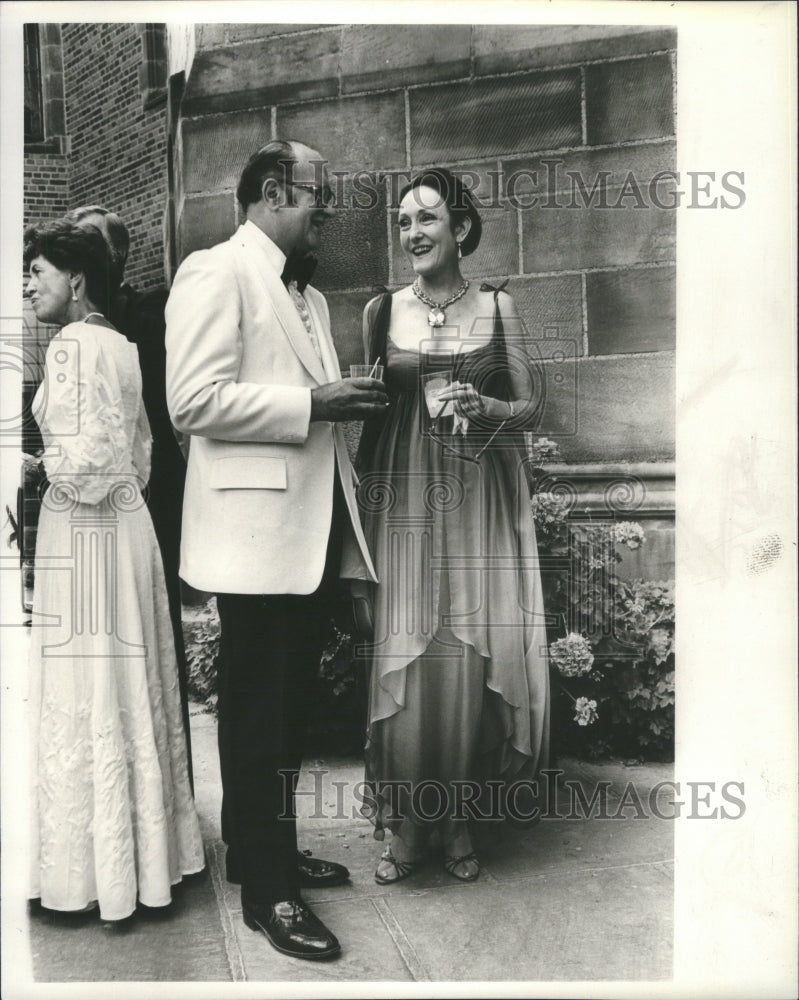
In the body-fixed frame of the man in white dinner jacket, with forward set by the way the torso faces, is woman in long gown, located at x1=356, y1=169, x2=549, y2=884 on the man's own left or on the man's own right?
on the man's own left

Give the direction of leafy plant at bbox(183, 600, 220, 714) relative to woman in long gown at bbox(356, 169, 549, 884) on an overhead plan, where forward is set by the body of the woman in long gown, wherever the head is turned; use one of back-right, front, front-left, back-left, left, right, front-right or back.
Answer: right

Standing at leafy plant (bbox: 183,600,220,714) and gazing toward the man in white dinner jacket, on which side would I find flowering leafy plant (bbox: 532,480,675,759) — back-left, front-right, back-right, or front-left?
front-left

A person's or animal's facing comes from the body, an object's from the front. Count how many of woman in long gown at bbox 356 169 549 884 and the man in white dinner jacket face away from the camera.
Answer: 0

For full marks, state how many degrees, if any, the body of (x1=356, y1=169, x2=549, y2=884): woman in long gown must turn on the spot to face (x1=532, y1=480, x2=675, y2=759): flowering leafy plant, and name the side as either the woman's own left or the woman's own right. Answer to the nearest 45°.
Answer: approximately 90° to the woman's own left

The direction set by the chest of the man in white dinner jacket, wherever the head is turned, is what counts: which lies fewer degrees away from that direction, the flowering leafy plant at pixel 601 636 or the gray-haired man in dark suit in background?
the flowering leafy plant

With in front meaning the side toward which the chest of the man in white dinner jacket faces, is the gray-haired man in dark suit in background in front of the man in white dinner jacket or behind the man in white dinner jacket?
behind

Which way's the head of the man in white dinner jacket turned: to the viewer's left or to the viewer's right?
to the viewer's right

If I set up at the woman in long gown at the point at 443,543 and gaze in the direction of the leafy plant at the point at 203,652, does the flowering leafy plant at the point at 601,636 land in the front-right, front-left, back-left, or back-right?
back-right

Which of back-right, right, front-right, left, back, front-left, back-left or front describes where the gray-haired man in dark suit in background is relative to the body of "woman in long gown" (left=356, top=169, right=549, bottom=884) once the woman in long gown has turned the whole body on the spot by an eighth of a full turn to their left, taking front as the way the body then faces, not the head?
back-right

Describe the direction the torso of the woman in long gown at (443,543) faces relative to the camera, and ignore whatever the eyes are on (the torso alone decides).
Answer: toward the camera

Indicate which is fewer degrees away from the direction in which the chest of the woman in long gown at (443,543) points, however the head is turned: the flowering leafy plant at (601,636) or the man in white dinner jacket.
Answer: the man in white dinner jacket

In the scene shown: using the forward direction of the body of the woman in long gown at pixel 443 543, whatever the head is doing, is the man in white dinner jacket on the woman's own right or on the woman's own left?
on the woman's own right
